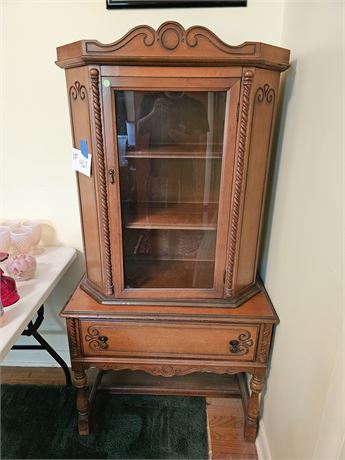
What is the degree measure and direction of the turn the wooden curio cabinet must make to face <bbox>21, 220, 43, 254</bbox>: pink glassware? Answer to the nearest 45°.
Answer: approximately 90° to its right

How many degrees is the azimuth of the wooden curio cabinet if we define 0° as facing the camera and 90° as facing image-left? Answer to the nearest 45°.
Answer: approximately 0°

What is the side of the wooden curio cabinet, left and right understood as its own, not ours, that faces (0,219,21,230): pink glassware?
right

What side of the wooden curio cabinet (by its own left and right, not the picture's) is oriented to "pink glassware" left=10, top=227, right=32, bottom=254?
right
